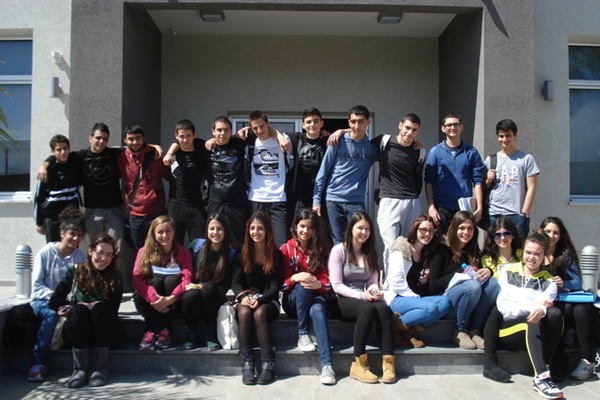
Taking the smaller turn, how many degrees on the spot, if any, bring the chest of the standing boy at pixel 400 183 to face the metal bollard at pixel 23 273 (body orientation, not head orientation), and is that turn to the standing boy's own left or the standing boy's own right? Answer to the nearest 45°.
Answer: approximately 90° to the standing boy's own right

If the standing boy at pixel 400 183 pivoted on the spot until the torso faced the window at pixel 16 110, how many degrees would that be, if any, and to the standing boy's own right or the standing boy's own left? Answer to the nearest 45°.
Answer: approximately 90° to the standing boy's own right

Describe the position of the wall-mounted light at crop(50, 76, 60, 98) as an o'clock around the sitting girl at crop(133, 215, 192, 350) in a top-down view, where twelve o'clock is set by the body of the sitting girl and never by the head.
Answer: The wall-mounted light is roughly at 5 o'clock from the sitting girl.

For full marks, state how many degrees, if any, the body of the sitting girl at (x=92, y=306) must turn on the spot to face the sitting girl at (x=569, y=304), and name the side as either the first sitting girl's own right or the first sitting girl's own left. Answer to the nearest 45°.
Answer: approximately 90° to the first sitting girl's own left

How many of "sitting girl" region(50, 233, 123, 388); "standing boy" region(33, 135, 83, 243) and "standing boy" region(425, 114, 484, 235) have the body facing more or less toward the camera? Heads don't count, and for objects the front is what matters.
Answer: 3

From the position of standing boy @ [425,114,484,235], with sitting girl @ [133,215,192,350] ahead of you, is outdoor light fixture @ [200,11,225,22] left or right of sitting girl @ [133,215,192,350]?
right

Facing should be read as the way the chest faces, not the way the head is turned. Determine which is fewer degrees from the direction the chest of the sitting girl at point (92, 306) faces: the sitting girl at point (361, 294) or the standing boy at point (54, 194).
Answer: the sitting girl

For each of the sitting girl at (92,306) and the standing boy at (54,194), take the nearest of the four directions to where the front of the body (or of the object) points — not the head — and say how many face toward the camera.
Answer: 2

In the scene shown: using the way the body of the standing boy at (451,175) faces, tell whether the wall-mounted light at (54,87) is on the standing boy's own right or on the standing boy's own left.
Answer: on the standing boy's own right

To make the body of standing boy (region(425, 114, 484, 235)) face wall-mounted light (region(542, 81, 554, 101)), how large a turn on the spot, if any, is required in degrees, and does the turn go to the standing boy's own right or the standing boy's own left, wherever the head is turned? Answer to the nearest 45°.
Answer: approximately 135° to the standing boy's own left
